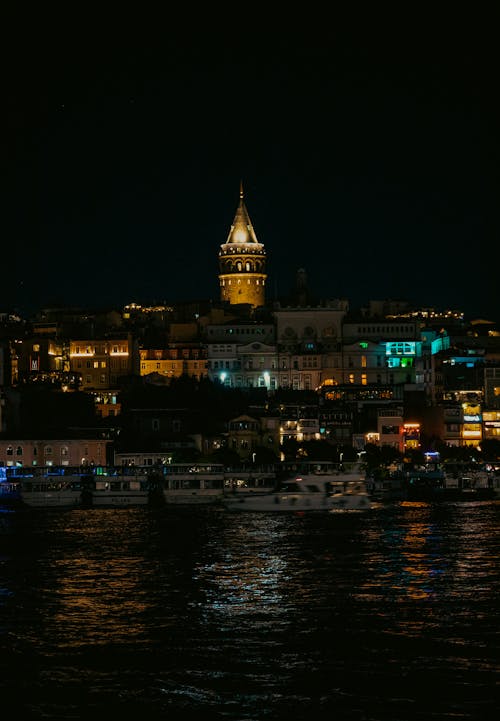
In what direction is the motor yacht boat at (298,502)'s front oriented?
to the viewer's left
